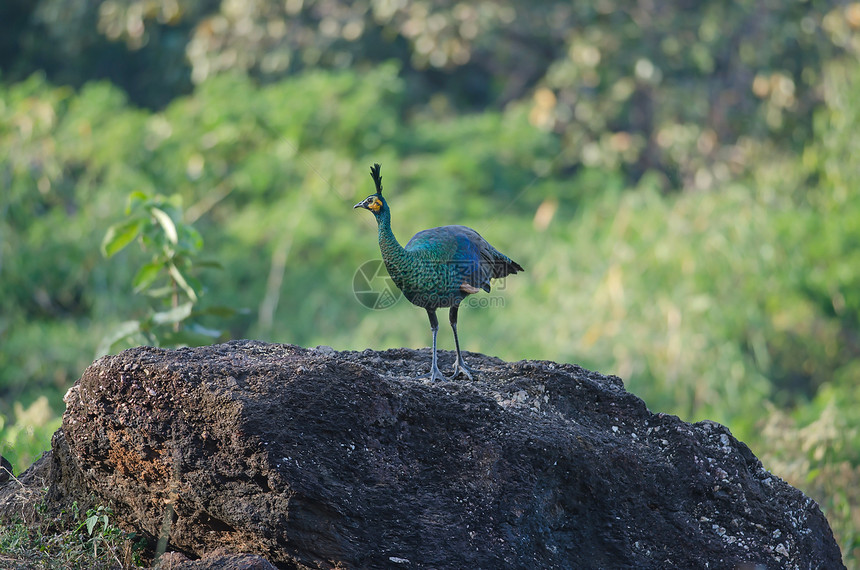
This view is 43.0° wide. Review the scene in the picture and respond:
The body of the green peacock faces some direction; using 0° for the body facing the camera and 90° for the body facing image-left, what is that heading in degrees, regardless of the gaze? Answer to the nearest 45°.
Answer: approximately 45°

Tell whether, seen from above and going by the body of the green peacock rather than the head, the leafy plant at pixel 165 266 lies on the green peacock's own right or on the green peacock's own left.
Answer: on the green peacock's own right
